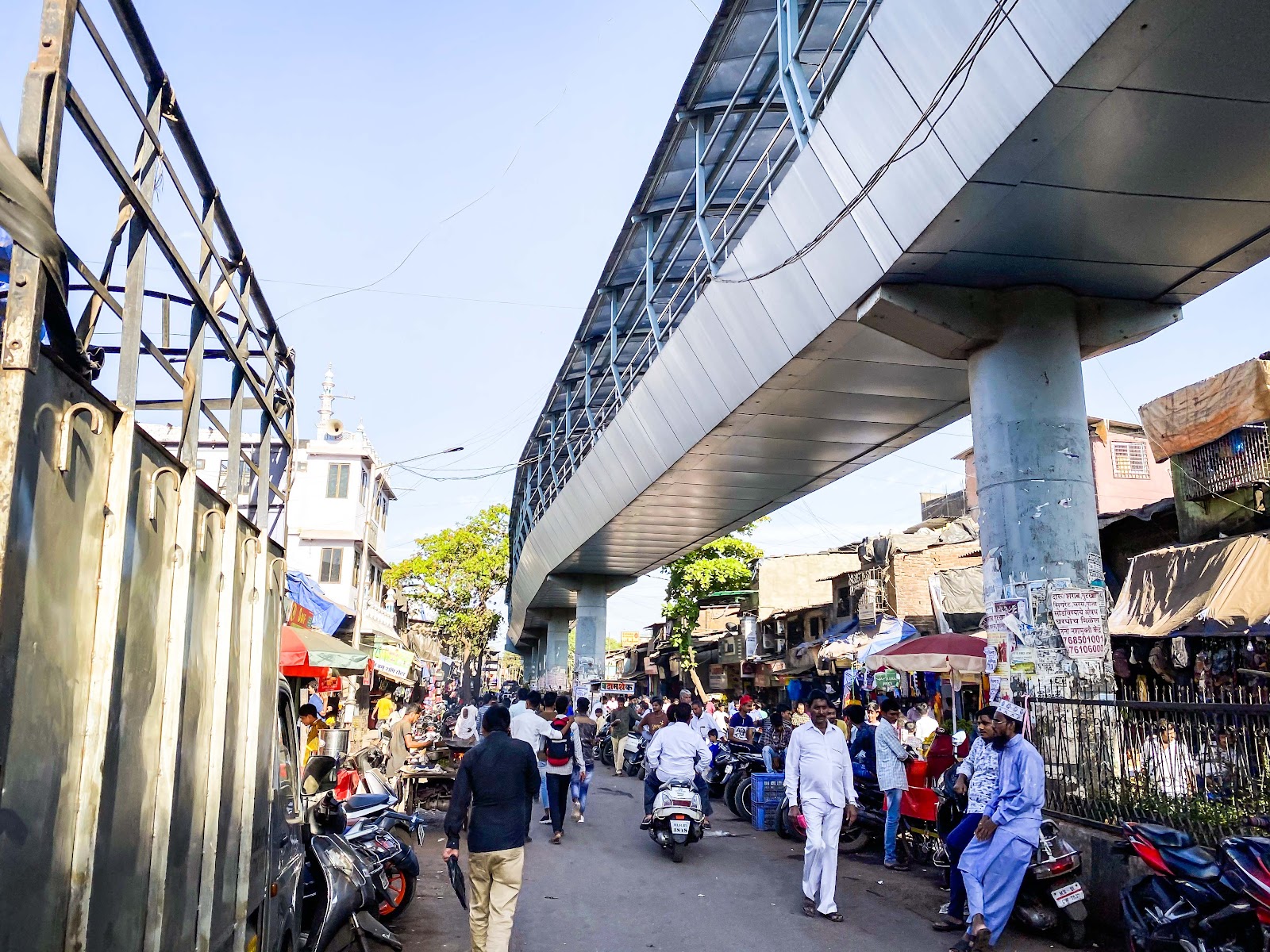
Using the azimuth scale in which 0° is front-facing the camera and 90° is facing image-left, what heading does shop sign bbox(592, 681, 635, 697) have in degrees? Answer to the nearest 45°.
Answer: approximately 0°

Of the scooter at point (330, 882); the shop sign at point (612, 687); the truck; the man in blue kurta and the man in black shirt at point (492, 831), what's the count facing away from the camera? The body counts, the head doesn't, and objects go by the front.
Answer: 2

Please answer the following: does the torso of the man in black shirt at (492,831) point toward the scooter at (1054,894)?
no

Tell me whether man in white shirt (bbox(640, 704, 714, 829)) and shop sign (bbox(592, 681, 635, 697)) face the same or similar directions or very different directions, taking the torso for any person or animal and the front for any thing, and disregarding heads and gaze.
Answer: very different directions

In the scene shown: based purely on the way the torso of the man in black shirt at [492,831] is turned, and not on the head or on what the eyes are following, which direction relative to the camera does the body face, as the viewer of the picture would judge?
away from the camera

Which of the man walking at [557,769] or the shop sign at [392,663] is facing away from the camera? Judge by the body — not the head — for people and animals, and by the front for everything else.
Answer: the man walking

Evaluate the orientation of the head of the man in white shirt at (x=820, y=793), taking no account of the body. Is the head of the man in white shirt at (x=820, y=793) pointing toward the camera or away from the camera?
toward the camera

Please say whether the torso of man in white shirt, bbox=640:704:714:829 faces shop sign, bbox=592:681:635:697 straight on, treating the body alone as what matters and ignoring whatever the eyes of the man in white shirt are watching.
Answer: yes

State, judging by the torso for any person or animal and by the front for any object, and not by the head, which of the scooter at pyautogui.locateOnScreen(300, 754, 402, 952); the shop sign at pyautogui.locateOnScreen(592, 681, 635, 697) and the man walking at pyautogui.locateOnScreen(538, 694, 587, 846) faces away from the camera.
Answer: the man walking

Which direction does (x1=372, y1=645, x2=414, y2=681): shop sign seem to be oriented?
toward the camera

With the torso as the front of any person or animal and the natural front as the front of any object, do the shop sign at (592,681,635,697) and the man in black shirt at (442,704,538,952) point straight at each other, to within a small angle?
yes

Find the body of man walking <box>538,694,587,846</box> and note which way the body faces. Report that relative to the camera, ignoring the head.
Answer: away from the camera

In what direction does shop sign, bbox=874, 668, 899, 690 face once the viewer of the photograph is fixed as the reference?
facing the viewer

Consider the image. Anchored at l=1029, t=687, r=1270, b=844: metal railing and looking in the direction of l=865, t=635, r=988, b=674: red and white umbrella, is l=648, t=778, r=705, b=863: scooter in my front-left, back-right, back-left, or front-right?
front-left

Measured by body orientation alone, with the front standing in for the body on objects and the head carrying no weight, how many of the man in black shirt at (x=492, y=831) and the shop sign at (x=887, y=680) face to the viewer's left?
0

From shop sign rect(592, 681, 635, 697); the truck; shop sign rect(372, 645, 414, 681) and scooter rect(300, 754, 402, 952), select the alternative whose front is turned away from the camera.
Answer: the truck

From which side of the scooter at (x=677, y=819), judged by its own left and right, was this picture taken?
back

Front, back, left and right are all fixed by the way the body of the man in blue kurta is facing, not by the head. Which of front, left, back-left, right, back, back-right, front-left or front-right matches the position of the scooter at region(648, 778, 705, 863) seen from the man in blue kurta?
front-right

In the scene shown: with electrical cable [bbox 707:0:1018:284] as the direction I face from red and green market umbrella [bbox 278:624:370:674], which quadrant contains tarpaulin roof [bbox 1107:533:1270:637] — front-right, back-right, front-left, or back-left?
front-left

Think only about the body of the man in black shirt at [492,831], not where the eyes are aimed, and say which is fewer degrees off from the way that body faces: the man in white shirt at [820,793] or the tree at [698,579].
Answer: the tree

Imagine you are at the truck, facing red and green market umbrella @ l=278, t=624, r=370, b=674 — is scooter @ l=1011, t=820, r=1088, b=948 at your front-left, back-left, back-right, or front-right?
front-right

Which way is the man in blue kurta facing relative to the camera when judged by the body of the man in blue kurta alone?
to the viewer's left
